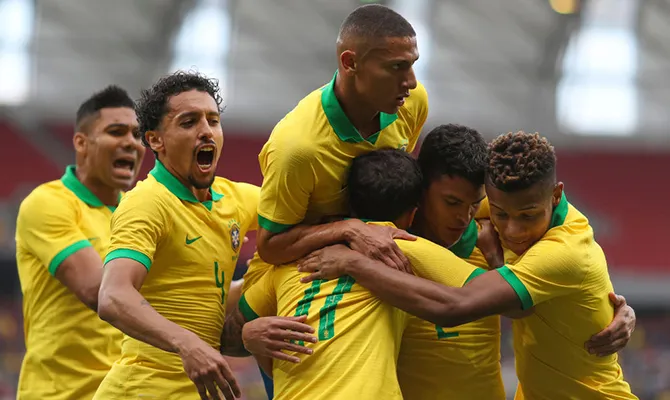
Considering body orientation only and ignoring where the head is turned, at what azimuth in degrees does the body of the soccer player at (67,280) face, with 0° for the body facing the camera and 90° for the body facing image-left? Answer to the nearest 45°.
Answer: approximately 315°

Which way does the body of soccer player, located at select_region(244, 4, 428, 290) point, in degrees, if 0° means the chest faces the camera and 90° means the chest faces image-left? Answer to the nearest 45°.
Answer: approximately 315°

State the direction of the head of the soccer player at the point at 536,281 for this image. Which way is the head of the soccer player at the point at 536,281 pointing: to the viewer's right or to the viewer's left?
to the viewer's left

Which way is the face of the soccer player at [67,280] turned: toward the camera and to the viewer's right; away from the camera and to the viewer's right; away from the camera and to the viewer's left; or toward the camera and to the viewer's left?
toward the camera and to the viewer's right

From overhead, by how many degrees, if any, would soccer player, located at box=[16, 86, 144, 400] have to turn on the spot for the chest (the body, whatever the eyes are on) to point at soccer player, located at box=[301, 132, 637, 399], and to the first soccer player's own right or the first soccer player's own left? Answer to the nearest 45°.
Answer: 0° — they already face them
